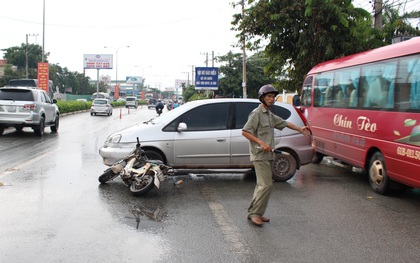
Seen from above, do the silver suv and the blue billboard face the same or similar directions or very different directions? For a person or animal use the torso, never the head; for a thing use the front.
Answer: very different directions

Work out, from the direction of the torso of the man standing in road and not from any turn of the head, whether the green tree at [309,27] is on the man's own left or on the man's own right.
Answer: on the man's own left

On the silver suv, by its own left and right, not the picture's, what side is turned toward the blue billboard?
front

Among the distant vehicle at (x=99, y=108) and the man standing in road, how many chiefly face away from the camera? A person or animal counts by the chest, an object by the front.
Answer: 1

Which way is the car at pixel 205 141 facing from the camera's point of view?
to the viewer's left

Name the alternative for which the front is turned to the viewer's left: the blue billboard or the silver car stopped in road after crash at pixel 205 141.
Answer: the silver car stopped in road after crash

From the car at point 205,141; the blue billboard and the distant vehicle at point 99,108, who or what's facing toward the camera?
the blue billboard

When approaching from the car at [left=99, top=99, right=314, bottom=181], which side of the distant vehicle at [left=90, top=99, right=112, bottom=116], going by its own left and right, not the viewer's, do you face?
back

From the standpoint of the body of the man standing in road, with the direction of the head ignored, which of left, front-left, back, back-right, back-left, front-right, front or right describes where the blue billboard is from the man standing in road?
back-left

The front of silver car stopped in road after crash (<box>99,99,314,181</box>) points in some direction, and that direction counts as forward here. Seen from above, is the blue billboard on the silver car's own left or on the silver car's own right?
on the silver car's own right

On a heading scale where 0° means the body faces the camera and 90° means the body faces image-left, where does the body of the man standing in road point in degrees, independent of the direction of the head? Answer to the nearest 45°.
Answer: approximately 315°

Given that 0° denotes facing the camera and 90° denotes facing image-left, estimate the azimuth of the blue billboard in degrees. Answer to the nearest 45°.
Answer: approximately 0°
